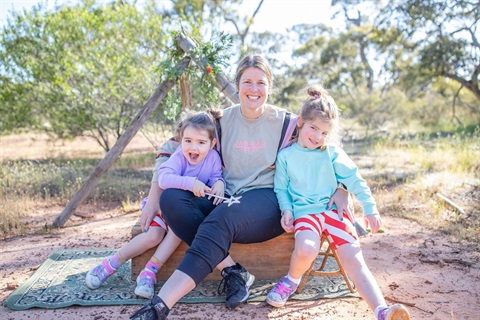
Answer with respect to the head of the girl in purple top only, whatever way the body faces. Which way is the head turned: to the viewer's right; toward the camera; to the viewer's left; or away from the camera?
toward the camera

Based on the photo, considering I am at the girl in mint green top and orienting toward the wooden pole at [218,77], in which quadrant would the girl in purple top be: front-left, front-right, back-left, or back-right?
front-left

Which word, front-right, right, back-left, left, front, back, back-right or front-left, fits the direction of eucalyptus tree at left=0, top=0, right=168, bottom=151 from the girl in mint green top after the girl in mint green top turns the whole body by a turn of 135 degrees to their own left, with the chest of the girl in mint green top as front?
left

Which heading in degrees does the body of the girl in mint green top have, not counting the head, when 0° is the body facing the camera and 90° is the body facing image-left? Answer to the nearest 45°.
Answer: approximately 0°

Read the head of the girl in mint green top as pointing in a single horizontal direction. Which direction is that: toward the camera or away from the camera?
toward the camera

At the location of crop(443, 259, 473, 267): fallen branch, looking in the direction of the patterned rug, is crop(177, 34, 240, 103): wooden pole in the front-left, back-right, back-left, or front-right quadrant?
front-right

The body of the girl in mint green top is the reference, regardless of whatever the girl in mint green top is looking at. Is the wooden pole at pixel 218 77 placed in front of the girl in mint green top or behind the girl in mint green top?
behind

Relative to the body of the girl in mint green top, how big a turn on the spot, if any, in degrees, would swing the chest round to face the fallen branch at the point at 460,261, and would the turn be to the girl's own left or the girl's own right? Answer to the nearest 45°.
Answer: approximately 135° to the girl's own left

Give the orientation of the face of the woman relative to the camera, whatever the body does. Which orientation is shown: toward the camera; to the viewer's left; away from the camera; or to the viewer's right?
toward the camera

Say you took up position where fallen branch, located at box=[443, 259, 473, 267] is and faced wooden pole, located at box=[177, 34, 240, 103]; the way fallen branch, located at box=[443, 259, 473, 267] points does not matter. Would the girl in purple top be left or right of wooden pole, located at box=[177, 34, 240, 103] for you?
left

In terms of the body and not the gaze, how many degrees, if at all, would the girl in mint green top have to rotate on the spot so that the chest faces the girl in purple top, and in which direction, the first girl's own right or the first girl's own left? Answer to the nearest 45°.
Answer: approximately 90° to the first girl's own right

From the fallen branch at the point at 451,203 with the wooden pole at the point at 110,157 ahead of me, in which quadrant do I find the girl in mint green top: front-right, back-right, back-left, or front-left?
front-left
